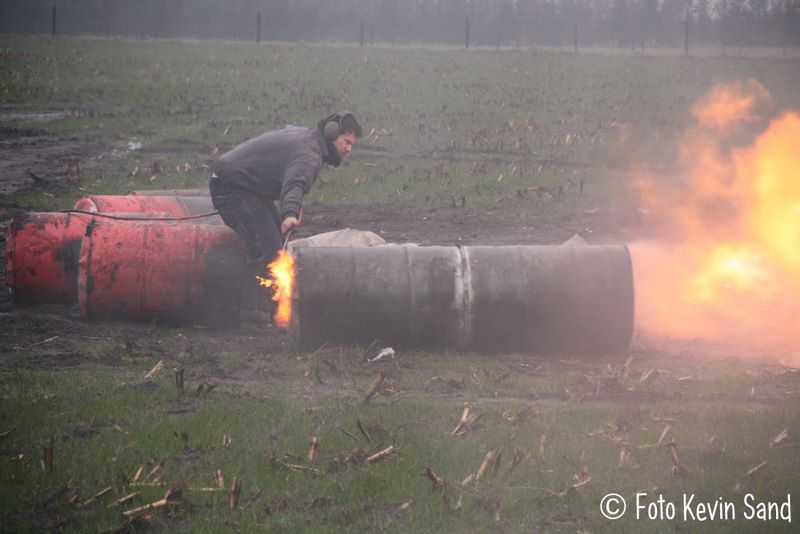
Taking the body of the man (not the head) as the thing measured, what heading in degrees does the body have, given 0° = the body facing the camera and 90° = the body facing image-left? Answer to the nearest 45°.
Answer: approximately 270°

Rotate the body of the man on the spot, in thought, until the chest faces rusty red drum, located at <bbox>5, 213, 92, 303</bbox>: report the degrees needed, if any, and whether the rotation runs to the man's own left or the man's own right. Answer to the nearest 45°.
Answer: approximately 180°

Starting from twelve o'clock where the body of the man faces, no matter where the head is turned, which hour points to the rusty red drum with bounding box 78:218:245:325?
The rusty red drum is roughly at 6 o'clock from the man.

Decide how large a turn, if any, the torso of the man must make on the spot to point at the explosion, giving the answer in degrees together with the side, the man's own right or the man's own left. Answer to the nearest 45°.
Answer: approximately 45° to the man's own left

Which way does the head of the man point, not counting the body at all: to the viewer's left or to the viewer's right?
to the viewer's right

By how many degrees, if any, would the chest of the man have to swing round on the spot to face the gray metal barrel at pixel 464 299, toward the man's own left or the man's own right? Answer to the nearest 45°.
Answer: approximately 45° to the man's own right
